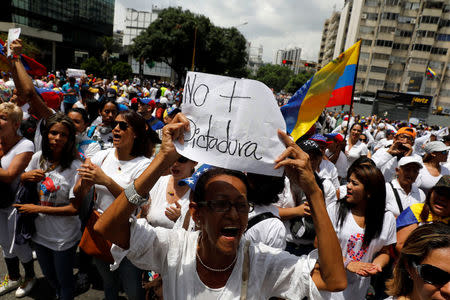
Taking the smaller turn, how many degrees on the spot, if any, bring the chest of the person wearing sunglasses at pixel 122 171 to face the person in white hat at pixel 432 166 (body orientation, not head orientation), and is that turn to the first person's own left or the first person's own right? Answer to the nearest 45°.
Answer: approximately 135° to the first person's own left

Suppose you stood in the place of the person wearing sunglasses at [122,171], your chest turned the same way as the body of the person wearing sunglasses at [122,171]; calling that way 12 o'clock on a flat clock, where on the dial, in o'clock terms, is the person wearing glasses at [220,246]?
the person wearing glasses at [220,246] is roughly at 10 o'clock from the person wearing sunglasses at [122,171].

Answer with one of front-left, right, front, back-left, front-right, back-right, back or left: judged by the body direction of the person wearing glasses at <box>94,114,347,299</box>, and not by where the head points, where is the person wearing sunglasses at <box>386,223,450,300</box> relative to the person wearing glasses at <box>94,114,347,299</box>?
left

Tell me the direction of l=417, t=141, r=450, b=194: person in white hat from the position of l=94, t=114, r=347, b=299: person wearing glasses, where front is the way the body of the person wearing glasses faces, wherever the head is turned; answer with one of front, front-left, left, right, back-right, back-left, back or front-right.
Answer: back-left

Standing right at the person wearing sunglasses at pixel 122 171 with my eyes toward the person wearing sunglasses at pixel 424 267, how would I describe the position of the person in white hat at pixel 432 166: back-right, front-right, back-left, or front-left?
front-left

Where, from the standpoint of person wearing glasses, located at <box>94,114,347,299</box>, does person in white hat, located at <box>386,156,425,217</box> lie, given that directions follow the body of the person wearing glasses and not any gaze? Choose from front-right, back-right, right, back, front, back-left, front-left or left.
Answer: back-left

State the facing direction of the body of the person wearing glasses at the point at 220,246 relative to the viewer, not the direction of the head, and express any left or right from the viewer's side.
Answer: facing the viewer

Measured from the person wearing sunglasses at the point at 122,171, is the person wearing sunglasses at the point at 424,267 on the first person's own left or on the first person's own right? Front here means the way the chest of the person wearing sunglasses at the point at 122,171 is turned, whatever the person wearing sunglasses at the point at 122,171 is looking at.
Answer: on the first person's own left

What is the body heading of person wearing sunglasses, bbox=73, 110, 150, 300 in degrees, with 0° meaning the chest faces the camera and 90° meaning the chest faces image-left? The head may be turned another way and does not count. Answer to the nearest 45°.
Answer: approximately 45°
